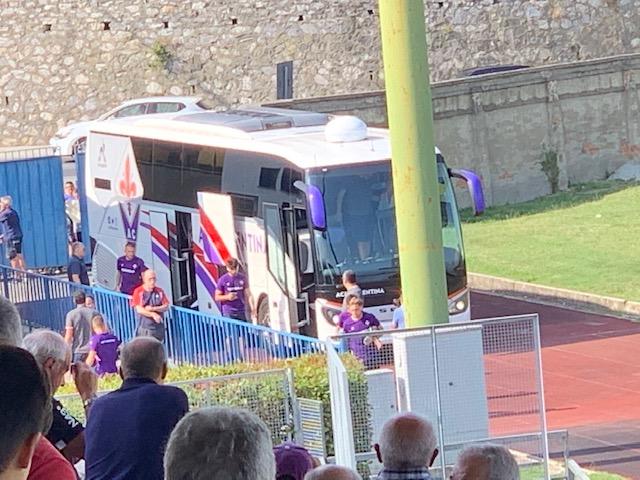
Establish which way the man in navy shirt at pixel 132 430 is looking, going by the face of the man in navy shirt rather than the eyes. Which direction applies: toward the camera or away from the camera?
away from the camera

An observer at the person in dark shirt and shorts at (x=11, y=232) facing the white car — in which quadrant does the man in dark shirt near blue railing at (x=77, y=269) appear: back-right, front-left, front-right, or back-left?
back-right

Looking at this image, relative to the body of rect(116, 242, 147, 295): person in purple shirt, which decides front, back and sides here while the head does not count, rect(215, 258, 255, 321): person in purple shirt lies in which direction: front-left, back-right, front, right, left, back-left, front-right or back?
front-left

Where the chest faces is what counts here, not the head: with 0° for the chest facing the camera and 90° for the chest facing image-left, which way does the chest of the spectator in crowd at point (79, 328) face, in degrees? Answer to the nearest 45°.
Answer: approximately 180°

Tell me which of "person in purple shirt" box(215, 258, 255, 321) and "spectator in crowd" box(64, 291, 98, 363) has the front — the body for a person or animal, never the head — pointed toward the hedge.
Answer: the person in purple shirt

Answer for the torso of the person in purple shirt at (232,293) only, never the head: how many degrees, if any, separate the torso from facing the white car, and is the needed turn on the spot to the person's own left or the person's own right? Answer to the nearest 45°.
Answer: approximately 180°

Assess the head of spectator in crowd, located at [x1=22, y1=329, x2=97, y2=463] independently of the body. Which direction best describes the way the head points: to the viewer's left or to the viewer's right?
to the viewer's right

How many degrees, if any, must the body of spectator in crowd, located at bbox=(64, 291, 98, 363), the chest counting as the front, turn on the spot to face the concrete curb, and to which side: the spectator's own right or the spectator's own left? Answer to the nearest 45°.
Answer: approximately 45° to the spectator's own right

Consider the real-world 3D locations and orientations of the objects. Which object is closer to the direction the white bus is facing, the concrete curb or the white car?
the concrete curb

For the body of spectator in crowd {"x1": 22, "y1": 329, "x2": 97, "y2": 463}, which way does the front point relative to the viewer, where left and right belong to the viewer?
facing away from the viewer and to the right of the viewer

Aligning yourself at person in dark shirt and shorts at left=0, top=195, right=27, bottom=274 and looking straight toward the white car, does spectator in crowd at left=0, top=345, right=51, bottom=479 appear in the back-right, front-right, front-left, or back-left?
back-right

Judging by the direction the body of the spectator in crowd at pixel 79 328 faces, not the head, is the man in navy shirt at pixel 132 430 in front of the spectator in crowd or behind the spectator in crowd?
behind
